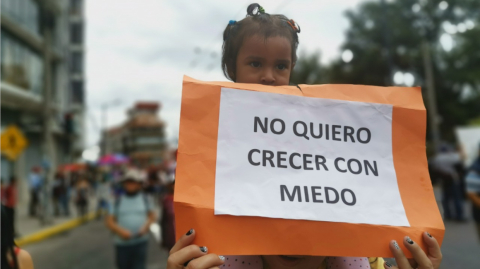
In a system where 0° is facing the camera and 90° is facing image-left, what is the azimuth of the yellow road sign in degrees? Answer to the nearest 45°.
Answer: approximately 0°

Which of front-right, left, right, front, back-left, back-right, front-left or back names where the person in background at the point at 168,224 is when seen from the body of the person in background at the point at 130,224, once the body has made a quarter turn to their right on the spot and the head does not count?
back-right

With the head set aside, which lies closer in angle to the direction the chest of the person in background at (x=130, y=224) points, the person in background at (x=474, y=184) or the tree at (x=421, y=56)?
the person in background

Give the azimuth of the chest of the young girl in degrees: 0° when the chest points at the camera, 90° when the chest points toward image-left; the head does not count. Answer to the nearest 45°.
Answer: approximately 0°

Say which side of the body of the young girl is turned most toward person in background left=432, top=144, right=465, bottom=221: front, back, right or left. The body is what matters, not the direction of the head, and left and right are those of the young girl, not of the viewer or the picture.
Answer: back

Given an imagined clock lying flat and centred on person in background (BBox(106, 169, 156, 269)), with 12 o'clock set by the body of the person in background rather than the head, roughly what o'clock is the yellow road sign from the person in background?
The yellow road sign is roughly at 5 o'clock from the person in background.

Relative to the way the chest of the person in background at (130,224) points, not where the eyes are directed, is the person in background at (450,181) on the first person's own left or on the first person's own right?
on the first person's own left

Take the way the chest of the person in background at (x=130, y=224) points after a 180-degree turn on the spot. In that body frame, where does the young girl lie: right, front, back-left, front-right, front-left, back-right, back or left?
back

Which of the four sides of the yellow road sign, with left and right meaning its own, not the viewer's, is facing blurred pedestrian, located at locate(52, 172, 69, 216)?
back

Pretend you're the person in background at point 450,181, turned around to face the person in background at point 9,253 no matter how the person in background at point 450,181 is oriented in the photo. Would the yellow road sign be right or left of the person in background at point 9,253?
right
